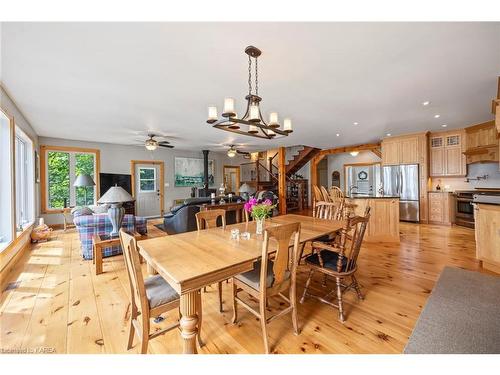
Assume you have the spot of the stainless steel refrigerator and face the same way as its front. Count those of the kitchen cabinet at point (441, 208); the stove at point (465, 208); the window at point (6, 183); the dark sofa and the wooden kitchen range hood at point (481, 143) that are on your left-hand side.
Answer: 3

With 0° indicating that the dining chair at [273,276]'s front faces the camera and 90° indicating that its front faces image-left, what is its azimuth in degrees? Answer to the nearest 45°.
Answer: approximately 135°

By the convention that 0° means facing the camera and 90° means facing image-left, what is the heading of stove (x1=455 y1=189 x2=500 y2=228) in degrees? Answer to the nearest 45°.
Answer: approximately 45°

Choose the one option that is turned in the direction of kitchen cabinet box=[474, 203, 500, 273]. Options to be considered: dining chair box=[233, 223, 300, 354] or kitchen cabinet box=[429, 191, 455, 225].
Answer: kitchen cabinet box=[429, 191, 455, 225]

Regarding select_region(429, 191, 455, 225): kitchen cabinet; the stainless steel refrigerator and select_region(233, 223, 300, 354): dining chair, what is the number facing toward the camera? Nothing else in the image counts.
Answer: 2

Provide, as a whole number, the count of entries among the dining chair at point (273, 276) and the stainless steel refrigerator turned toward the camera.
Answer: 1

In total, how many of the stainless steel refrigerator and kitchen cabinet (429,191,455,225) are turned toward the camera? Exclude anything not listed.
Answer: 2

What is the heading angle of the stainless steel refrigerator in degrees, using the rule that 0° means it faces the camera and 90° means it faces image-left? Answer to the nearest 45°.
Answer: approximately 0°
